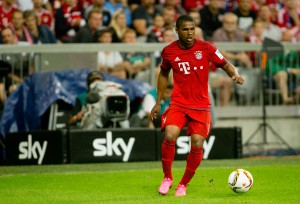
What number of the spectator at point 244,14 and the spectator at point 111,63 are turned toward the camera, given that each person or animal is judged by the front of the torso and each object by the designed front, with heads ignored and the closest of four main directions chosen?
2

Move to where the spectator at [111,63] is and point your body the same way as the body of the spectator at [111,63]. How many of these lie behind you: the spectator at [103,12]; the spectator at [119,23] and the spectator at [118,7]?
3

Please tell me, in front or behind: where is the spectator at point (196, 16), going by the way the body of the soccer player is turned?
behind

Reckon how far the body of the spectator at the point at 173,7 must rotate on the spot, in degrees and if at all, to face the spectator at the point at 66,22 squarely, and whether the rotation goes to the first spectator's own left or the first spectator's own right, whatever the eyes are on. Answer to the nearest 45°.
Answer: approximately 45° to the first spectator's own right

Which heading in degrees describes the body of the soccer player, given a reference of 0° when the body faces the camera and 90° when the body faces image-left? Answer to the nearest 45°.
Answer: approximately 0°

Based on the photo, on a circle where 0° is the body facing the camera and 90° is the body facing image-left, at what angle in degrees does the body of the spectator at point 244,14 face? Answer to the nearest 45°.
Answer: approximately 0°

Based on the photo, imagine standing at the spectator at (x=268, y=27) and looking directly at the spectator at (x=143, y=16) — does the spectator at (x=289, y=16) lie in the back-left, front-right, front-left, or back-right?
back-right

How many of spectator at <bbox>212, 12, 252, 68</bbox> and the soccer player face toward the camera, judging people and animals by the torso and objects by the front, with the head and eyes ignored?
2
